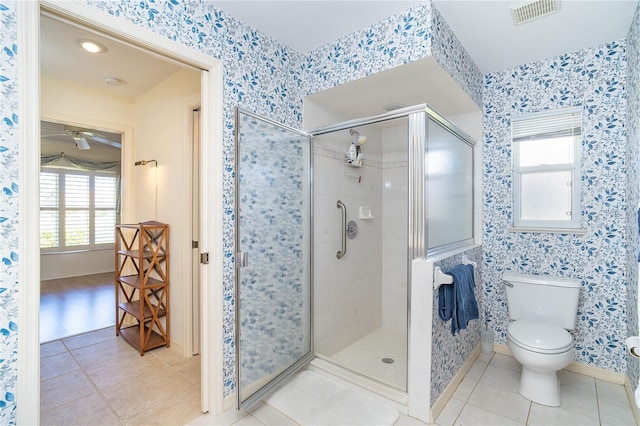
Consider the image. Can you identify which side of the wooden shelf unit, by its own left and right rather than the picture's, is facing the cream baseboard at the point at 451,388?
left

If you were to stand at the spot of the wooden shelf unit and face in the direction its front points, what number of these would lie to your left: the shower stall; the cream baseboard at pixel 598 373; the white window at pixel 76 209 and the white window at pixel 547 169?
3

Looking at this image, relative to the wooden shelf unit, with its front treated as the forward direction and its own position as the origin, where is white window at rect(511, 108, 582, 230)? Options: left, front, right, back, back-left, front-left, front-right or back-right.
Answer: left

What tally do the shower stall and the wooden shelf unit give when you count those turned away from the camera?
0

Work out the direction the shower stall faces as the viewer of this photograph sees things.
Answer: facing the viewer and to the left of the viewer

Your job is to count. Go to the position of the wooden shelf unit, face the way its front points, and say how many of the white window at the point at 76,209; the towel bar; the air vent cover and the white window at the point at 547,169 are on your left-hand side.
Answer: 3

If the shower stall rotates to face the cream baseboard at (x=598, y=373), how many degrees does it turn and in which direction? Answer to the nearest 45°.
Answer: approximately 135° to its left

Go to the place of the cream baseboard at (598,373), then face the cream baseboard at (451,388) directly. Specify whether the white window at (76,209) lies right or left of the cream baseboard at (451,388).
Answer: right

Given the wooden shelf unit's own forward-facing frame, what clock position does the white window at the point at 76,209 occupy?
The white window is roughly at 4 o'clock from the wooden shelf unit.

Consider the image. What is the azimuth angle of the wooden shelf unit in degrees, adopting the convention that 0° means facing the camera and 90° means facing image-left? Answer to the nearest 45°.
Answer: approximately 45°

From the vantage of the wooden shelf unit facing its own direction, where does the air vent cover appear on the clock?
The air vent cover is roughly at 9 o'clock from the wooden shelf unit.

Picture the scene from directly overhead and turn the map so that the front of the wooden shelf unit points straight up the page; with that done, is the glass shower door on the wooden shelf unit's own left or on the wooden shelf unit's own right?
on the wooden shelf unit's own left
